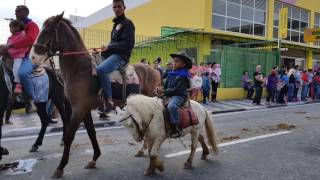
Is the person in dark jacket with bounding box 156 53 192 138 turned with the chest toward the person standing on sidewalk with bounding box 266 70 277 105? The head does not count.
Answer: no

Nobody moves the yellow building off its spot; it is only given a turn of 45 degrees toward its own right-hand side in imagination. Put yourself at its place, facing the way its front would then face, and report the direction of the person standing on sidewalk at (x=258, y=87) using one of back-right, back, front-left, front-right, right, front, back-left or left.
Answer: front

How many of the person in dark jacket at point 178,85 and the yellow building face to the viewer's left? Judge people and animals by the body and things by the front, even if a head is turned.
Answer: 1

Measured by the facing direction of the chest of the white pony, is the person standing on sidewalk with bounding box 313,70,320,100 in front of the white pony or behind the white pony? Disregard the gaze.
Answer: behind

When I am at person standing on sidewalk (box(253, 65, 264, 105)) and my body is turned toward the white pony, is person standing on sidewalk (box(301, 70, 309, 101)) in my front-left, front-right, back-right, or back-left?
back-left

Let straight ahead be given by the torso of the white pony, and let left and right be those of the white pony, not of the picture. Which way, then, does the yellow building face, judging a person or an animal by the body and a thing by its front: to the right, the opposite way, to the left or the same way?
to the left

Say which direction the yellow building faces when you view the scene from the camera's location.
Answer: facing the viewer and to the right of the viewer

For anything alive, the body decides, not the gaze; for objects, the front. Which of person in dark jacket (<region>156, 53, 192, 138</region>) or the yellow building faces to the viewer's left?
the person in dark jacket

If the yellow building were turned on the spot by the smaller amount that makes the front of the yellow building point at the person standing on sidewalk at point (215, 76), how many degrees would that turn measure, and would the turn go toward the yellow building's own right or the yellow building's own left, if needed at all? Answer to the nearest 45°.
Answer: approximately 45° to the yellow building's own right

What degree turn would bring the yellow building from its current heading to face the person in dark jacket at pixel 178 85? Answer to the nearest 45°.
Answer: approximately 45° to its right

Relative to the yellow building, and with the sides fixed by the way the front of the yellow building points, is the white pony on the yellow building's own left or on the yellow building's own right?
on the yellow building's own right

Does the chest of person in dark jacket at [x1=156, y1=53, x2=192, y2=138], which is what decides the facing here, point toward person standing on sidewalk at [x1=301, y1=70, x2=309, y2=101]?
no

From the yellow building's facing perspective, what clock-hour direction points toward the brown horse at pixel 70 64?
The brown horse is roughly at 2 o'clock from the yellow building.

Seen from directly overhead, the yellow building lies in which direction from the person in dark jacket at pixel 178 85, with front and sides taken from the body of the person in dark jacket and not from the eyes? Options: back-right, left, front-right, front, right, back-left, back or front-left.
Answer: right

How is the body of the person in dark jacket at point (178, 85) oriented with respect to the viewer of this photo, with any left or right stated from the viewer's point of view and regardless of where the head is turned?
facing to the left of the viewer
